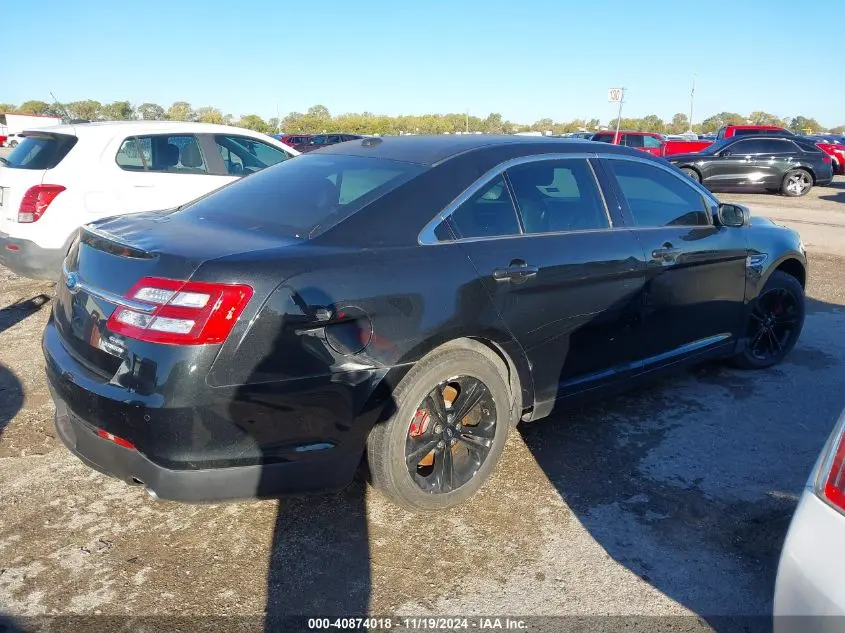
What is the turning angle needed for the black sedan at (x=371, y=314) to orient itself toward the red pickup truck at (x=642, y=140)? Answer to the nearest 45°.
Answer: approximately 45° to its left

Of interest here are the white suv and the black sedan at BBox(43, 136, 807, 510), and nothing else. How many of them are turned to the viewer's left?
0

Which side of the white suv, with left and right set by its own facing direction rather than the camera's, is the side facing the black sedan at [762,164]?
front

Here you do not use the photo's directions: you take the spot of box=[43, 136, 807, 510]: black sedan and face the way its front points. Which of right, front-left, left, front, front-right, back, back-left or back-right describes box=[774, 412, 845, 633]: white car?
right

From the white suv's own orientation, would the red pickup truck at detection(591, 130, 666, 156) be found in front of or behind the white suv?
in front

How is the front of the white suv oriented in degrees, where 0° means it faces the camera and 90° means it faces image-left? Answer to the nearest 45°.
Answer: approximately 225°

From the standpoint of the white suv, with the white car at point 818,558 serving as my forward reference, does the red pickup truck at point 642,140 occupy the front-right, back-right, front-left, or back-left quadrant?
back-left

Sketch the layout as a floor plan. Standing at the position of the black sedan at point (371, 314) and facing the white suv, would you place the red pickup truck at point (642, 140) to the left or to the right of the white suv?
right

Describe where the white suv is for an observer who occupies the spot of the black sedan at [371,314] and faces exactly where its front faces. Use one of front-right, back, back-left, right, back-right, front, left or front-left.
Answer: left

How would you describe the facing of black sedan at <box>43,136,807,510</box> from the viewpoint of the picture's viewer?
facing away from the viewer and to the right of the viewer

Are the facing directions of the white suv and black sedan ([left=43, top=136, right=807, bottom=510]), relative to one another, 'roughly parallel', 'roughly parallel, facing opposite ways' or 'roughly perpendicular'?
roughly parallel
